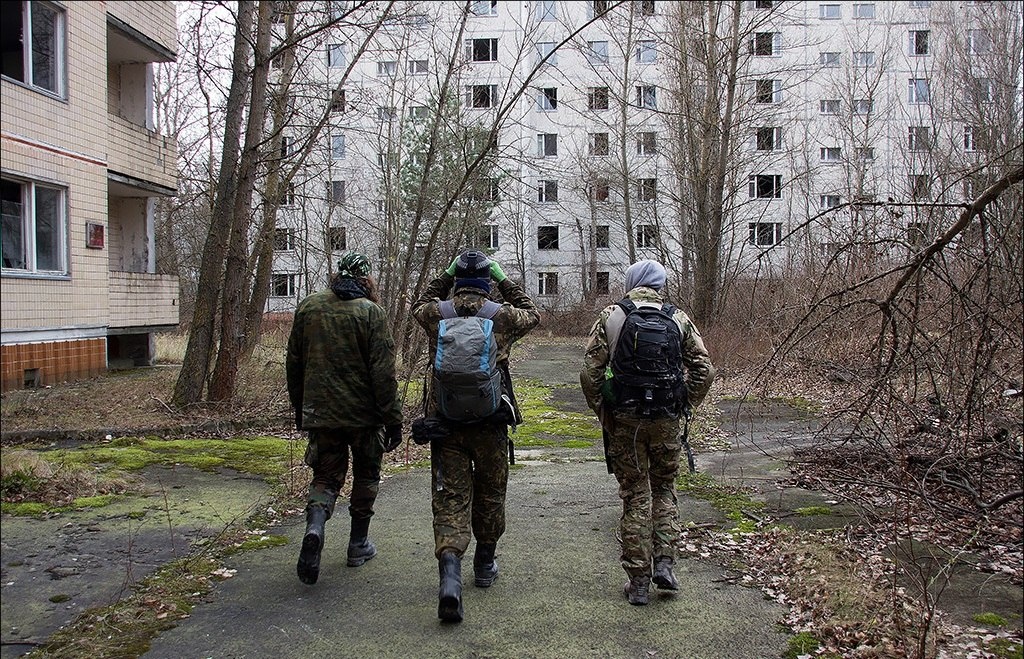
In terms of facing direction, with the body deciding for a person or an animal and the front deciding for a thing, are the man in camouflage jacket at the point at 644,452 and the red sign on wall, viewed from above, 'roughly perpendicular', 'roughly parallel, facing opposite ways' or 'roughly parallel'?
roughly perpendicular

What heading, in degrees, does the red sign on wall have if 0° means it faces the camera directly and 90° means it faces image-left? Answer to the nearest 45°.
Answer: approximately 315°

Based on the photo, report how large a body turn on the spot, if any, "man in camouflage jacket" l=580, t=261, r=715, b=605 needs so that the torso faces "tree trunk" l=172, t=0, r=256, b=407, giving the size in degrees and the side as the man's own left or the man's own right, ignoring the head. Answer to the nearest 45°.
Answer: approximately 45° to the man's own left

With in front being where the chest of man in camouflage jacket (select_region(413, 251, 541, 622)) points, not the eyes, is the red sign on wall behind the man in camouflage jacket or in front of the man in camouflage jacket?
in front

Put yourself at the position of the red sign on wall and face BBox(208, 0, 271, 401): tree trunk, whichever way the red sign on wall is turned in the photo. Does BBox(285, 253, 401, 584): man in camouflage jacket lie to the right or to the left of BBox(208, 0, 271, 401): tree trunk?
right

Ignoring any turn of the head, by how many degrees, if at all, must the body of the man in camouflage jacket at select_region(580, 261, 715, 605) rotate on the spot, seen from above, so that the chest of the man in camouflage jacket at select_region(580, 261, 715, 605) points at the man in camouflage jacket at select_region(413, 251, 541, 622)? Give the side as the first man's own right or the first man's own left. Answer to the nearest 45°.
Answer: approximately 90° to the first man's own left

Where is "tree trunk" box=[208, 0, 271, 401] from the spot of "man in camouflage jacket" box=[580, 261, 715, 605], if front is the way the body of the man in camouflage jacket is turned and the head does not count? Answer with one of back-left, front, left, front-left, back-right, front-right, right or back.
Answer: front-left

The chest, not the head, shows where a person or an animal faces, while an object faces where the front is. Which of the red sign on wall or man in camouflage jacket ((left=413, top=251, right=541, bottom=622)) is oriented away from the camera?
the man in camouflage jacket

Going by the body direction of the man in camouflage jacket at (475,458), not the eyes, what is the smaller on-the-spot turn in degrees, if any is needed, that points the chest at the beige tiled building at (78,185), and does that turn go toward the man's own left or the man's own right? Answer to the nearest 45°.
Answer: approximately 45° to the man's own left

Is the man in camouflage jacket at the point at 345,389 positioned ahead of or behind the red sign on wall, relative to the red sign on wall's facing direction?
ahead

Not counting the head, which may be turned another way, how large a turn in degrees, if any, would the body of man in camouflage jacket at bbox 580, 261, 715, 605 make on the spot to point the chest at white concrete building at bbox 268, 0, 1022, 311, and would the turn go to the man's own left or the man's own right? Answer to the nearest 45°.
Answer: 0° — they already face it

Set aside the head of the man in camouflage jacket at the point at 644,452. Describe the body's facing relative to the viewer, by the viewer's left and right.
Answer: facing away from the viewer

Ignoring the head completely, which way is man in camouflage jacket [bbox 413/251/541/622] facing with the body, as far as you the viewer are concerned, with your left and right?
facing away from the viewer

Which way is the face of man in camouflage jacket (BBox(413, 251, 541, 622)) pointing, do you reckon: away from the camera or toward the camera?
away from the camera

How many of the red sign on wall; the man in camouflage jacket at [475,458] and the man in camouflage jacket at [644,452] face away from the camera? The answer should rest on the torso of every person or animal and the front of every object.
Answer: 2
